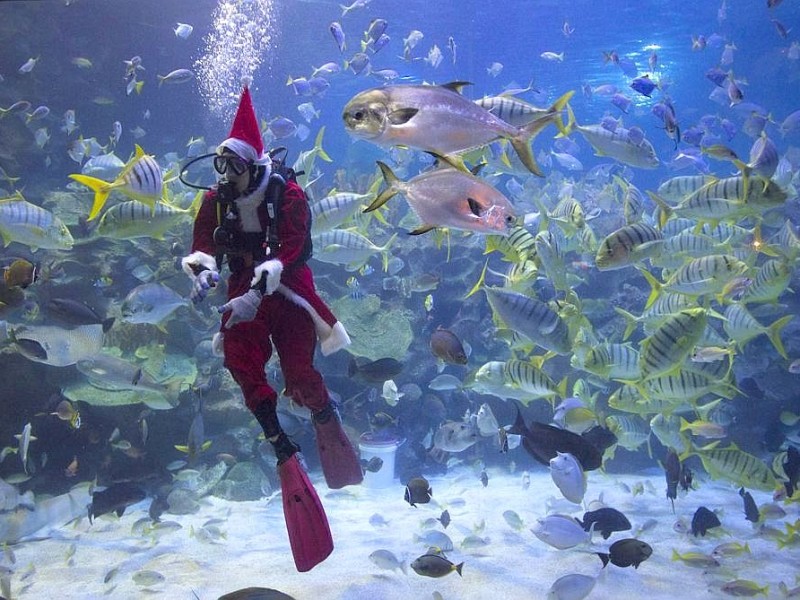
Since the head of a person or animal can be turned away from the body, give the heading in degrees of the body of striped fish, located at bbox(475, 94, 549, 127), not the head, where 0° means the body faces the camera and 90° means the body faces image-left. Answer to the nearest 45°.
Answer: approximately 90°

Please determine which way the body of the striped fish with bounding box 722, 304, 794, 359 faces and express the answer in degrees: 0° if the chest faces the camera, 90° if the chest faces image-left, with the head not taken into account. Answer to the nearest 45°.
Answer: approximately 90°

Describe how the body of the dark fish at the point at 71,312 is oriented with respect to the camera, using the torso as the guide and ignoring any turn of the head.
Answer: to the viewer's left

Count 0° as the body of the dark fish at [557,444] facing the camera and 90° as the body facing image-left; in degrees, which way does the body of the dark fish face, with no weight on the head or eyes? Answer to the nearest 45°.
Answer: approximately 270°
